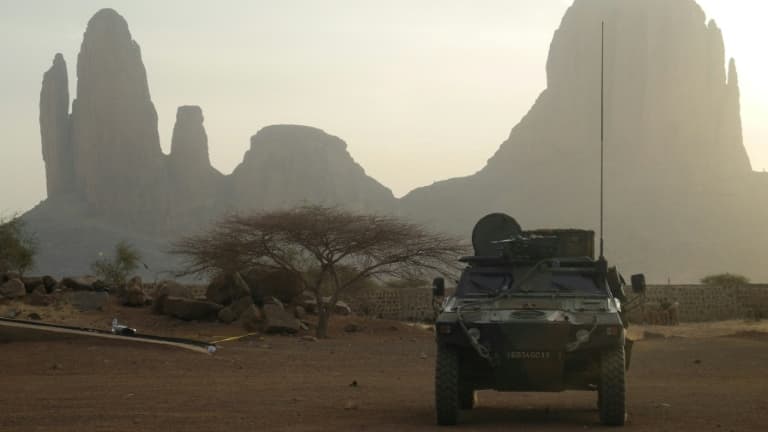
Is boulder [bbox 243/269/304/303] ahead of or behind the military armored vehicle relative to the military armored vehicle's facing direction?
behind

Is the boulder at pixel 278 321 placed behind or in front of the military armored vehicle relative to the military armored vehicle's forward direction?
behind

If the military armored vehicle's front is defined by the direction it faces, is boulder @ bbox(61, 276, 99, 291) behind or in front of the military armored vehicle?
behind

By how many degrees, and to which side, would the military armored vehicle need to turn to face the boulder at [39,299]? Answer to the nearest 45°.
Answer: approximately 135° to its right

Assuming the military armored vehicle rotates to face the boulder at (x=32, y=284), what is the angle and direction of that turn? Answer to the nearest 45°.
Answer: approximately 135° to its right

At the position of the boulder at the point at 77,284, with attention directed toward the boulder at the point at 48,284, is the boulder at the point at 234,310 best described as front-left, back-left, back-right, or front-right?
back-left

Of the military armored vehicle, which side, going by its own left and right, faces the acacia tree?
back

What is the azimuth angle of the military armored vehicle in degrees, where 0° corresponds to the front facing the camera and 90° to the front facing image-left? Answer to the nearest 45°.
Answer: approximately 0°

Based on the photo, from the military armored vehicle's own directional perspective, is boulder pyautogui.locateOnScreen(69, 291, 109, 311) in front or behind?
behind
